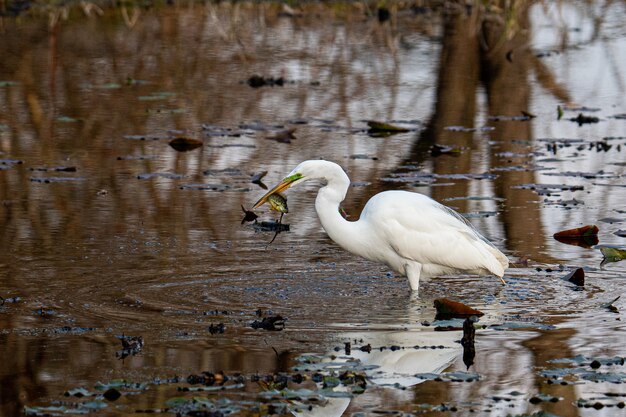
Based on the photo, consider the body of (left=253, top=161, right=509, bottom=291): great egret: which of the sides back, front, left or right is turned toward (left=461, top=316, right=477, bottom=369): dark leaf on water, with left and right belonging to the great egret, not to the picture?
left

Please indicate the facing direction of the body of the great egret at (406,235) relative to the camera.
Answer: to the viewer's left

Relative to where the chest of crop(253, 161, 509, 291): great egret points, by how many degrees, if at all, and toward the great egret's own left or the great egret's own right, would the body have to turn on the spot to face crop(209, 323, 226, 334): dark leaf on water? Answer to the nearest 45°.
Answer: approximately 45° to the great egret's own left

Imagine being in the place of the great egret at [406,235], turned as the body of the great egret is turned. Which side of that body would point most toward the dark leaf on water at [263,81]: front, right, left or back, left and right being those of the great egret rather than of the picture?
right

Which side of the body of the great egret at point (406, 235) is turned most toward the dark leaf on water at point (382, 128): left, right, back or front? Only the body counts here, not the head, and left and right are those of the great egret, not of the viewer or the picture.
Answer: right

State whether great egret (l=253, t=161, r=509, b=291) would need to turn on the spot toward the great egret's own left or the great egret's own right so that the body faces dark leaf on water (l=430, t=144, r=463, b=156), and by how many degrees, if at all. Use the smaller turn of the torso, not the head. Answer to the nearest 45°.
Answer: approximately 90° to the great egret's own right

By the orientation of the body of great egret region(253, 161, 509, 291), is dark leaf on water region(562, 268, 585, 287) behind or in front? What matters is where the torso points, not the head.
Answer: behind

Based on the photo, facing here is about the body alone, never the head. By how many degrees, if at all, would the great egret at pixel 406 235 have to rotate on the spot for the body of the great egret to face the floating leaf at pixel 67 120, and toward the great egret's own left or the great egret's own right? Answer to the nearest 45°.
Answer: approximately 45° to the great egret's own right

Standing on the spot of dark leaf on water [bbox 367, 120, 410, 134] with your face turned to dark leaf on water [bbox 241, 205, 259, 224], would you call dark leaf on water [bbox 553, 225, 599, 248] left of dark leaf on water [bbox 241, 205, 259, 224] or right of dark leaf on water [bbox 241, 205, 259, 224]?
left

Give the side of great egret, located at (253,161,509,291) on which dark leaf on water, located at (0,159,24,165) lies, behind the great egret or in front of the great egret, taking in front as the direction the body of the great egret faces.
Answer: in front

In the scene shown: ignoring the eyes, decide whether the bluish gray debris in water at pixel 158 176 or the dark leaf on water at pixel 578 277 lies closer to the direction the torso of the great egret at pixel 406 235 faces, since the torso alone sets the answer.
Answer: the bluish gray debris in water

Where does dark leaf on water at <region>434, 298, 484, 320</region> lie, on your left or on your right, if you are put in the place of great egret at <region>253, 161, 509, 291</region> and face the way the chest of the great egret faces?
on your left

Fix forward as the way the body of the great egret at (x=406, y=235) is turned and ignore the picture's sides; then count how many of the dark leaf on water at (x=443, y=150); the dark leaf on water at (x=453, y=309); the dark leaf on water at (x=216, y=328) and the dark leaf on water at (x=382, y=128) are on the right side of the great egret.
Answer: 2
